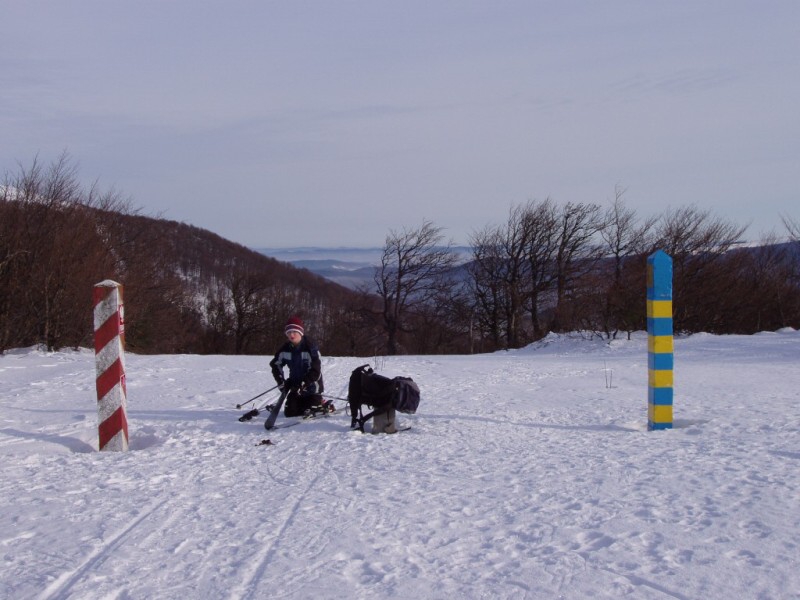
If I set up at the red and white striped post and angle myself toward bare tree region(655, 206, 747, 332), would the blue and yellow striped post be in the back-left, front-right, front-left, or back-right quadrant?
front-right

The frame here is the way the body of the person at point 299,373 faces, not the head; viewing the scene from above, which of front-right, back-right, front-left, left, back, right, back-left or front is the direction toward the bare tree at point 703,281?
back

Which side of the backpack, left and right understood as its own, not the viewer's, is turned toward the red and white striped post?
back

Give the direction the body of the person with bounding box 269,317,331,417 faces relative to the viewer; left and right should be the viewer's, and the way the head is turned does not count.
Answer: facing the viewer and to the left of the viewer

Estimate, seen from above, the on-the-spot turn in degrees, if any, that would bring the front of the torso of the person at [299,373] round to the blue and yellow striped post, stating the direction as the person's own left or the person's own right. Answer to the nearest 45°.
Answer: approximately 90° to the person's own left

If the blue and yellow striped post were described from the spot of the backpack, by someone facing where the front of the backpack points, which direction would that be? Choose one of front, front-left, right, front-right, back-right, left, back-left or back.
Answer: front

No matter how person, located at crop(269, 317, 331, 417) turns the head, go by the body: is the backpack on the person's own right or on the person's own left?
on the person's own left

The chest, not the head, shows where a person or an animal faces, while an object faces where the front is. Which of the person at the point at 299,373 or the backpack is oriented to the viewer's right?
the backpack

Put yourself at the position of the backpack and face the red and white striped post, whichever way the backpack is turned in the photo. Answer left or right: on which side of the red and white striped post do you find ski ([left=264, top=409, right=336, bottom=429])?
right
